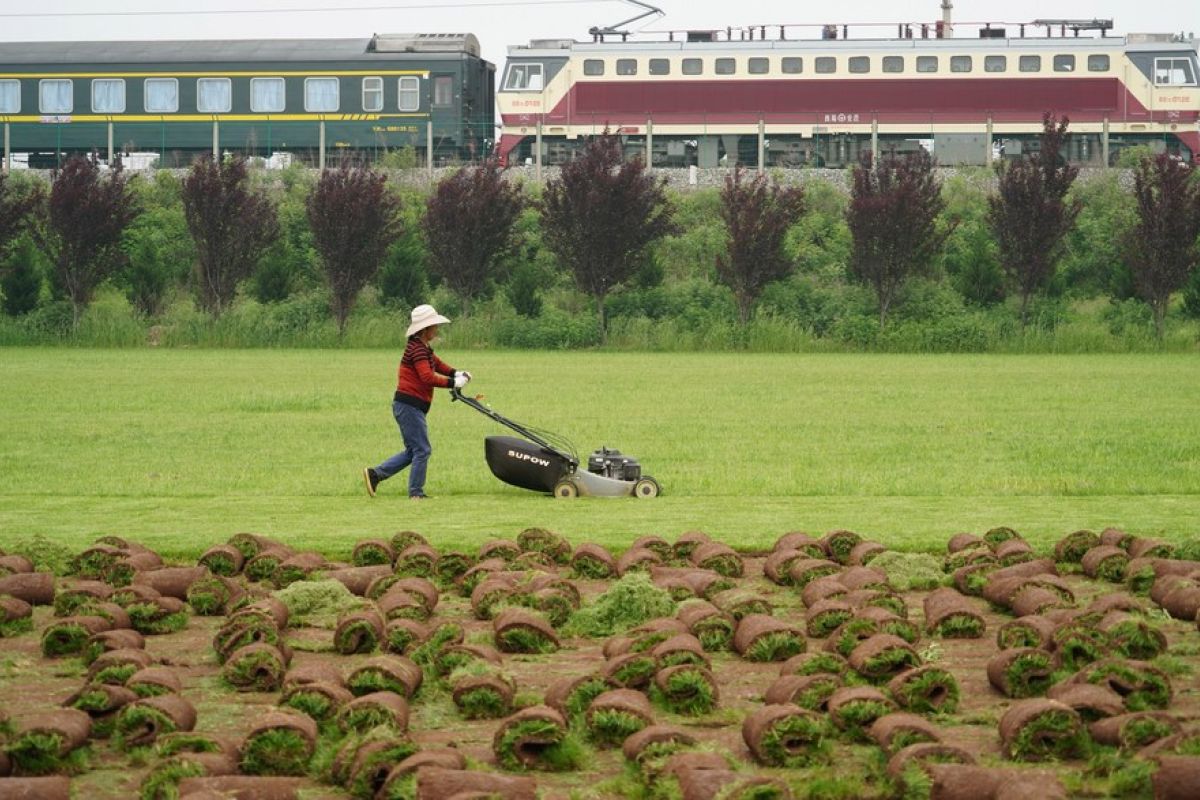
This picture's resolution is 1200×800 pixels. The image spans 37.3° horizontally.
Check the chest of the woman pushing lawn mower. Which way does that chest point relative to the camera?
to the viewer's right

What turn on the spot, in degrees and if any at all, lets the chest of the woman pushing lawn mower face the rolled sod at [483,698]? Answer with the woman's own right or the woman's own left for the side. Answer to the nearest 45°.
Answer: approximately 90° to the woman's own right

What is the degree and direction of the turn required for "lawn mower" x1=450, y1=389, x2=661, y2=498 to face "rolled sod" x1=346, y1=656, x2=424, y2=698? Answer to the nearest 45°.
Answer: approximately 90° to its right

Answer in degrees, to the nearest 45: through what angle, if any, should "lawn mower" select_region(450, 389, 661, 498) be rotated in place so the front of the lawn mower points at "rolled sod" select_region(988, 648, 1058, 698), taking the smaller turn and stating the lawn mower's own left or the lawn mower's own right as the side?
approximately 90° to the lawn mower's own right

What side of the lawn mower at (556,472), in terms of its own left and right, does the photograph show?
right

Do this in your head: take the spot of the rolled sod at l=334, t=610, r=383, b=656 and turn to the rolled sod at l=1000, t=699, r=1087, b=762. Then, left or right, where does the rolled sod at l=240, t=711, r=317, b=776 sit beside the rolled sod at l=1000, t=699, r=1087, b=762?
right

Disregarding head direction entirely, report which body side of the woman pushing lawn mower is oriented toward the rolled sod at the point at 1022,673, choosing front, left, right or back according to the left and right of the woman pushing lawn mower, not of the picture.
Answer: right

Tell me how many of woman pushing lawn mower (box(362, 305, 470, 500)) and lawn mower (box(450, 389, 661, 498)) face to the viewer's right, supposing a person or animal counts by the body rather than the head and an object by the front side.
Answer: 2

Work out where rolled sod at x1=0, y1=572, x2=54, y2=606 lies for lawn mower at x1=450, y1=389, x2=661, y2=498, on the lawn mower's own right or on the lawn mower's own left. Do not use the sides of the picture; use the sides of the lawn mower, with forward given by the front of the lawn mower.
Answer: on the lawn mower's own right

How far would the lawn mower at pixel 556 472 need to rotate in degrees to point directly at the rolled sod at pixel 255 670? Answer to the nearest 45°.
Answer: approximately 90° to its right
